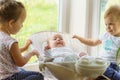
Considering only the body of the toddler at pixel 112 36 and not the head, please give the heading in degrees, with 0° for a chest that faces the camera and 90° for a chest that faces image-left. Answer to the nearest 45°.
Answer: approximately 45°

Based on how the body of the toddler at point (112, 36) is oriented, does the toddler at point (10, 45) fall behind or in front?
in front

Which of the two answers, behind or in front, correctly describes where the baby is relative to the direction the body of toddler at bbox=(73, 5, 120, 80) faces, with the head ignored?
in front
